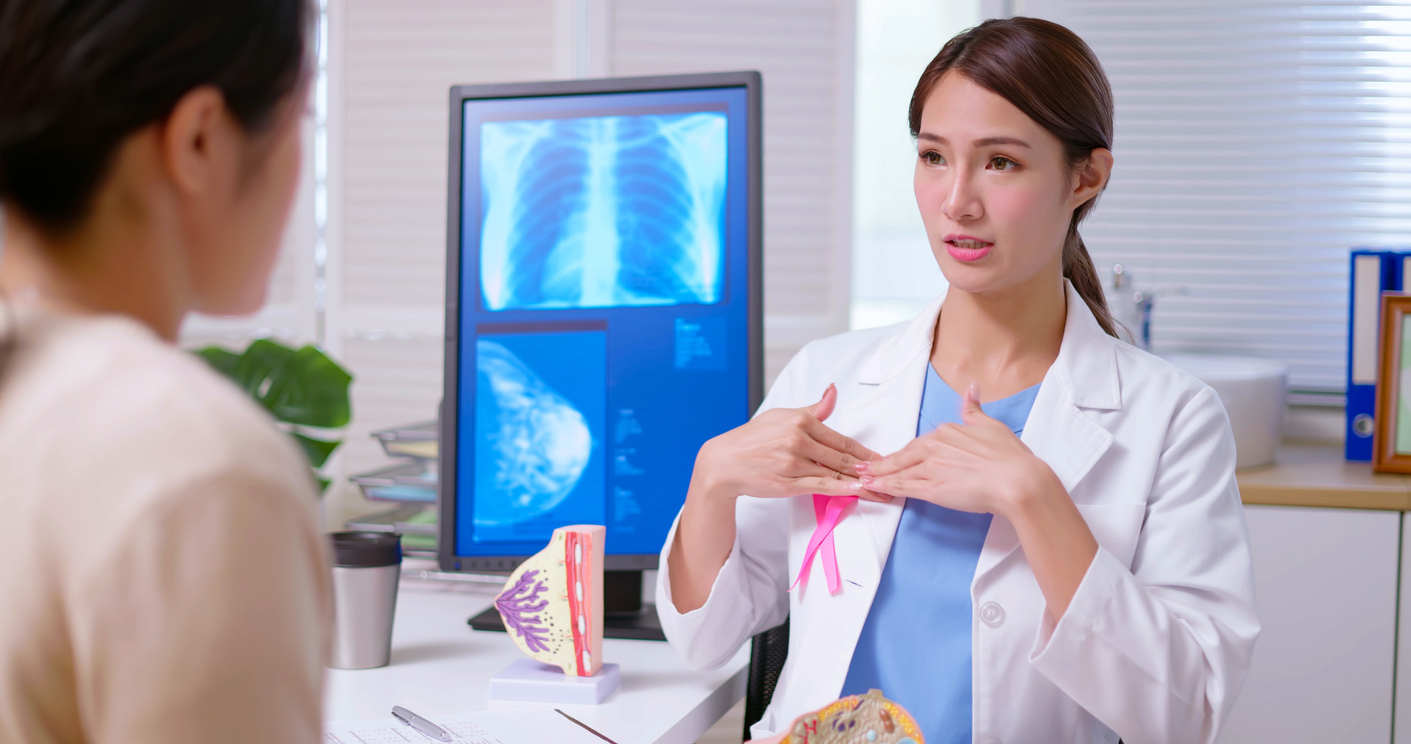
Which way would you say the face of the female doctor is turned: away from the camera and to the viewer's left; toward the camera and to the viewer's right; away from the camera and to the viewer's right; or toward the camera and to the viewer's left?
toward the camera and to the viewer's left

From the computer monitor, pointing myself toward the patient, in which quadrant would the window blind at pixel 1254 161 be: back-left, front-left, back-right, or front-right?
back-left

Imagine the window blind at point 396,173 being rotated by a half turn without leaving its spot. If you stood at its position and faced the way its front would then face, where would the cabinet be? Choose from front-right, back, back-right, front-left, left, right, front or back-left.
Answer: back-right

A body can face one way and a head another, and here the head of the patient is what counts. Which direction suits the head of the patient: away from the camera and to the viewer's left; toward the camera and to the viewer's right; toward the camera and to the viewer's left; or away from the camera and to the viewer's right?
away from the camera and to the viewer's right

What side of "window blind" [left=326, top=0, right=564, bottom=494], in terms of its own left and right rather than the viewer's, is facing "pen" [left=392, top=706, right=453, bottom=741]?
front

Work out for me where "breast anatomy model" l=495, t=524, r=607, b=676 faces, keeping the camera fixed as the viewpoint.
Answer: facing to the left of the viewer

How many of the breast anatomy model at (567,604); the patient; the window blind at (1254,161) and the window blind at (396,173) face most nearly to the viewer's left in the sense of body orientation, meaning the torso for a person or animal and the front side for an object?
1

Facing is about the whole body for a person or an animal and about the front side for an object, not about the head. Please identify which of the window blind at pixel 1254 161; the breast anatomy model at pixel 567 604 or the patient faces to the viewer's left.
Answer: the breast anatomy model

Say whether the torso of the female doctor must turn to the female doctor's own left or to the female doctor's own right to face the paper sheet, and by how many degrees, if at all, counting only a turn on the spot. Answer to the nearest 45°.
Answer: approximately 45° to the female doctor's own right

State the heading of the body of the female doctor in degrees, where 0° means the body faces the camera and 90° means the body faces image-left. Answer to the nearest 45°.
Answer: approximately 45°

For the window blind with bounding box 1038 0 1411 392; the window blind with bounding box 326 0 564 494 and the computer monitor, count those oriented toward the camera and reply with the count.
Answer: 3

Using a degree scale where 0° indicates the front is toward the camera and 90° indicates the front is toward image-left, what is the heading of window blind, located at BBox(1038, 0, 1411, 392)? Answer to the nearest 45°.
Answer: approximately 0°
